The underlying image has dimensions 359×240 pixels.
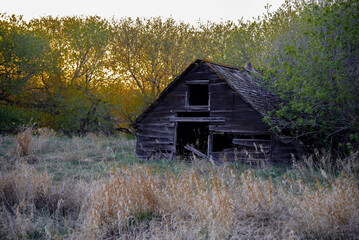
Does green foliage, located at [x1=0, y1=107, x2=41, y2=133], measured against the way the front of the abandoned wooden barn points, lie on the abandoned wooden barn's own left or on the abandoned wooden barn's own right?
on the abandoned wooden barn's own right

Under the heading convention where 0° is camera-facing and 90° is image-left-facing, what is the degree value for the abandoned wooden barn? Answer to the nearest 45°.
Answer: approximately 0°

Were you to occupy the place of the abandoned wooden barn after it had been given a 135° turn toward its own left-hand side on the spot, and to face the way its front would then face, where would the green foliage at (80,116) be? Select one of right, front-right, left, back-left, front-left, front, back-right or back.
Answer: left
